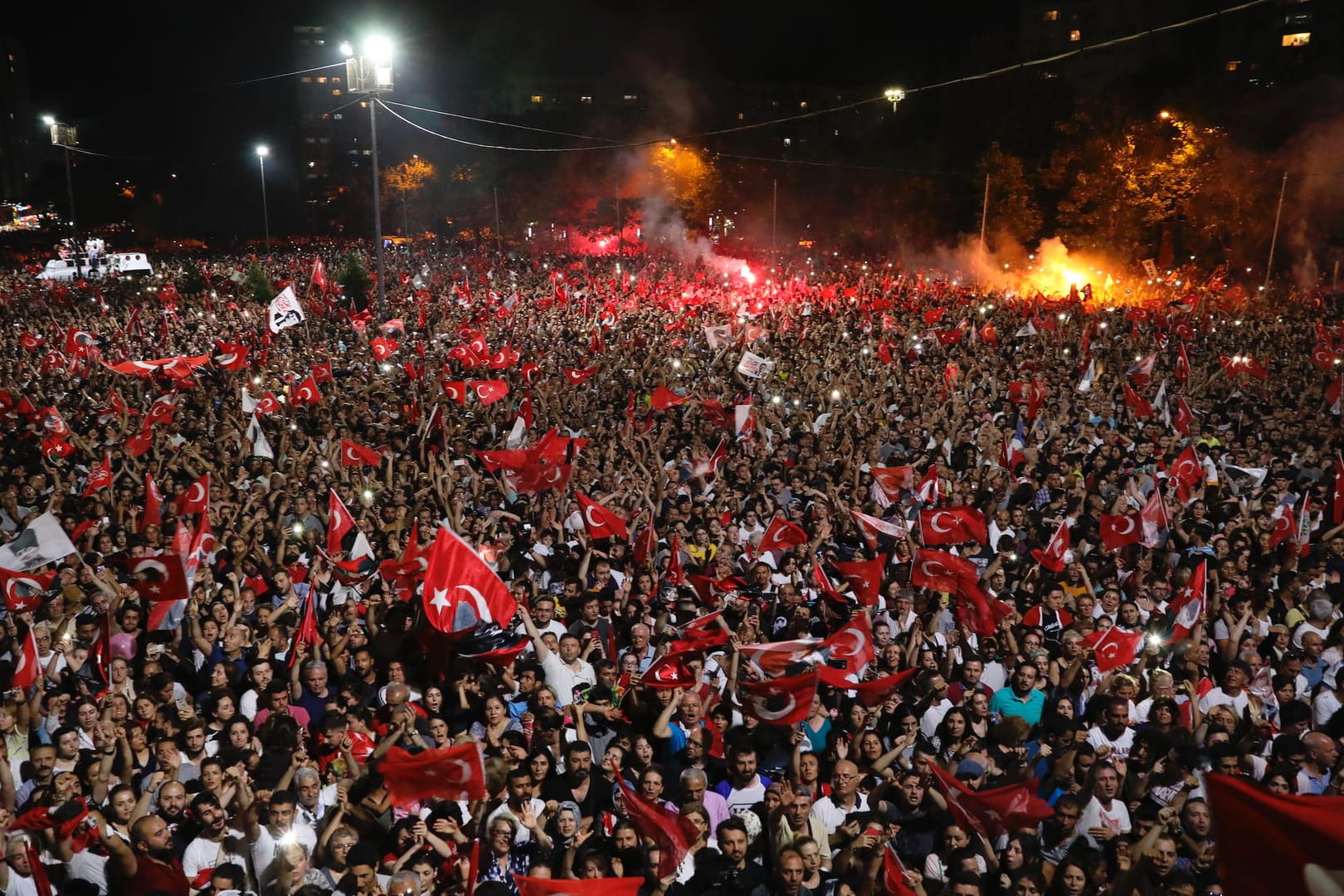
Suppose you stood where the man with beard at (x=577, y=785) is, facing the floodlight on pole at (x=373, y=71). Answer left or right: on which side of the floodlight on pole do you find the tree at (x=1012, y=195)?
right

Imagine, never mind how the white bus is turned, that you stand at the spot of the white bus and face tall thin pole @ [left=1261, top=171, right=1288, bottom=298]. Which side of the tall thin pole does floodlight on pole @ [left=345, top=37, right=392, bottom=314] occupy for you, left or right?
right

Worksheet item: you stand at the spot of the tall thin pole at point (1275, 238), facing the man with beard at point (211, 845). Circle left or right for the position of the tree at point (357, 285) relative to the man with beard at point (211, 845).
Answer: right

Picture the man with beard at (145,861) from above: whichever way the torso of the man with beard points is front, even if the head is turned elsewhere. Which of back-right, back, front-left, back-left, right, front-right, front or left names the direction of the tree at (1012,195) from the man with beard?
left

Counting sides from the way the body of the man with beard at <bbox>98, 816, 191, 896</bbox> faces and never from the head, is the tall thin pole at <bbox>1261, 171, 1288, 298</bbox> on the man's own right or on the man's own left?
on the man's own left

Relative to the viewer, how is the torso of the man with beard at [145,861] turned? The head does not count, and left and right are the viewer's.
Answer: facing the viewer and to the right of the viewer

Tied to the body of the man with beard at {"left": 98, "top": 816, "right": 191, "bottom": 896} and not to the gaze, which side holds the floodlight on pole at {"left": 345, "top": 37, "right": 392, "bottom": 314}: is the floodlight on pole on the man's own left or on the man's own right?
on the man's own left

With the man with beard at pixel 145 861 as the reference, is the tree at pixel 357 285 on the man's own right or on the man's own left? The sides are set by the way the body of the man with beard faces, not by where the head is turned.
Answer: on the man's own left
